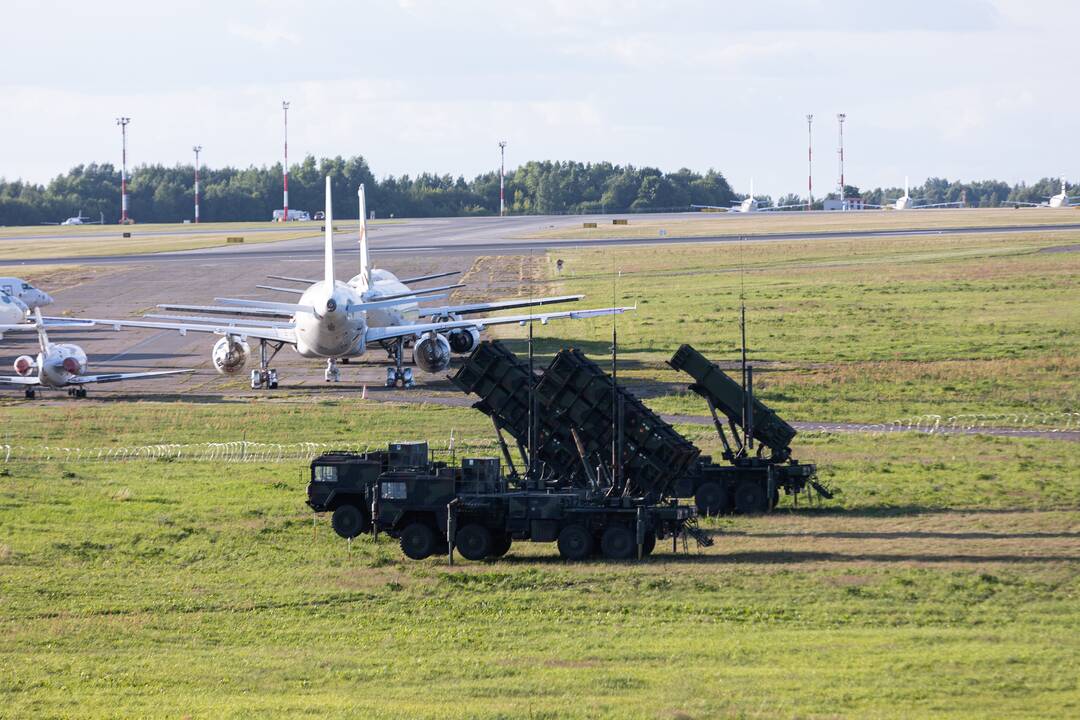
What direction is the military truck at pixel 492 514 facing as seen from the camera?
to the viewer's left
